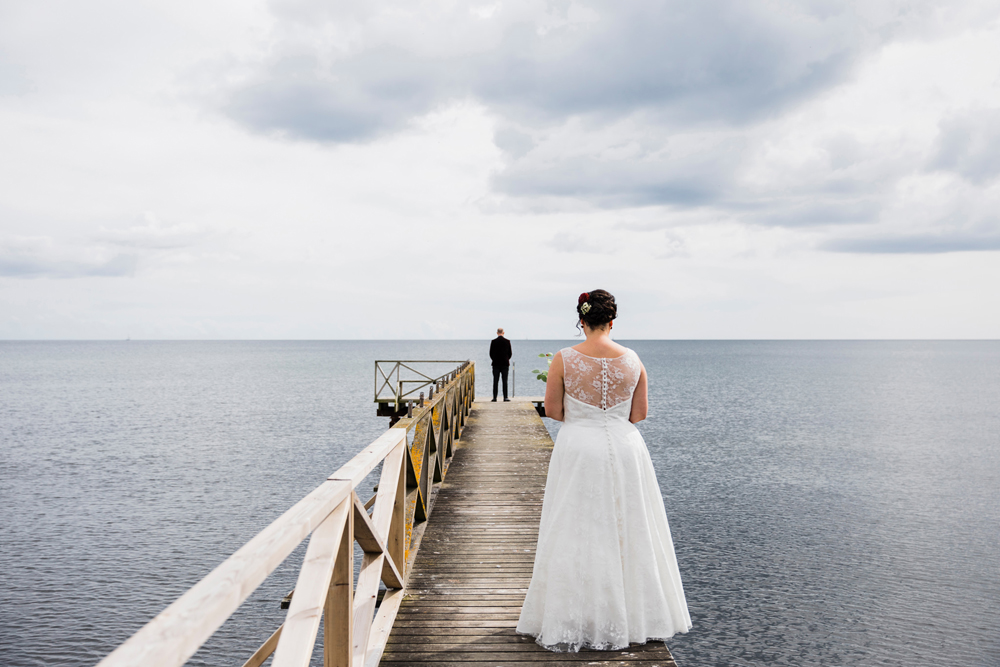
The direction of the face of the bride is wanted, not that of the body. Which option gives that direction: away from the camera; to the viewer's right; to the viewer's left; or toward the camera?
away from the camera

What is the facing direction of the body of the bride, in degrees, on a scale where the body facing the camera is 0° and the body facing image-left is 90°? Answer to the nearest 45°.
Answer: approximately 180°
